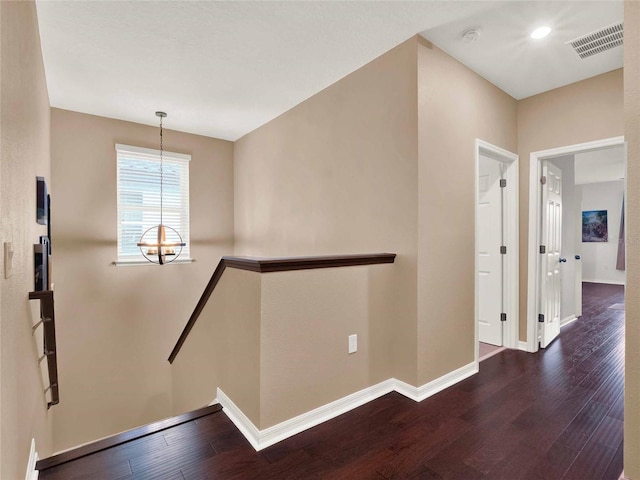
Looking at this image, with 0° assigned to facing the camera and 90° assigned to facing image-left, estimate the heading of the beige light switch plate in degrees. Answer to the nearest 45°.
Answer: approximately 270°

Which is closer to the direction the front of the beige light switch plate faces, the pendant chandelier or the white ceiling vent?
the white ceiling vent

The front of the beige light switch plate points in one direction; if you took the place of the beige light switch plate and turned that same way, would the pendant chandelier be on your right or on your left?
on your left

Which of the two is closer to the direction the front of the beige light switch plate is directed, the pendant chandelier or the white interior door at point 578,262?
the white interior door

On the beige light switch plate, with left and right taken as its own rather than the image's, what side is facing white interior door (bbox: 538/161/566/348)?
front

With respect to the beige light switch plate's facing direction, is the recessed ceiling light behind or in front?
in front

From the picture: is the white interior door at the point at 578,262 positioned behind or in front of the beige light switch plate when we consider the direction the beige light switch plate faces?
in front

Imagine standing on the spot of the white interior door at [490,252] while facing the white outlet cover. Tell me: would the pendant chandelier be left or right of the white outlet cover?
right

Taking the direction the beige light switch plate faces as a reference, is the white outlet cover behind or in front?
in front
